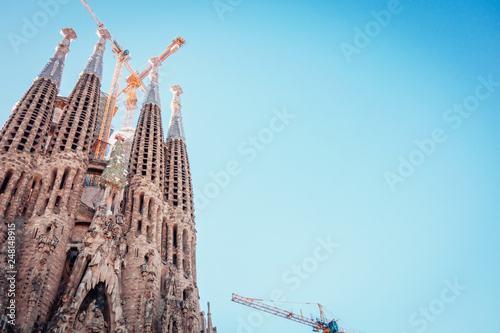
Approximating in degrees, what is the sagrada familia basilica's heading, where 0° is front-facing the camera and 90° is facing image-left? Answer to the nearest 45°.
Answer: approximately 315°
